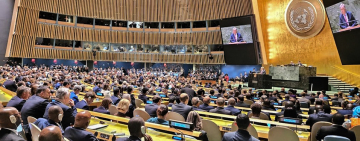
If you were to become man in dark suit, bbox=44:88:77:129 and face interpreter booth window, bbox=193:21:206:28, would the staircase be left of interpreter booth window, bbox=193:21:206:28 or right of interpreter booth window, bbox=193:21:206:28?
right

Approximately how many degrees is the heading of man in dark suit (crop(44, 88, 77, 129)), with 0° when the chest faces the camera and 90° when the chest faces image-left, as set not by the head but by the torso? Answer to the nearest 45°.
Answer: approximately 225°

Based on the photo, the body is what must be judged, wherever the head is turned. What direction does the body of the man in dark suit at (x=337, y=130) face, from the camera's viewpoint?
away from the camera

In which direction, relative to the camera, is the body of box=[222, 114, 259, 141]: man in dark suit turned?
away from the camera

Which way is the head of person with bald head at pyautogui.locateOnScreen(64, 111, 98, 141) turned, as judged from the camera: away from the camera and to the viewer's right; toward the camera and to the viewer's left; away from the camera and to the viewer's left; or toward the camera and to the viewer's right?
away from the camera and to the viewer's right

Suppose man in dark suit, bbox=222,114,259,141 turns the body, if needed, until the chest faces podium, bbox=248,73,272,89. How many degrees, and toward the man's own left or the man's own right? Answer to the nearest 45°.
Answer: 0° — they already face it

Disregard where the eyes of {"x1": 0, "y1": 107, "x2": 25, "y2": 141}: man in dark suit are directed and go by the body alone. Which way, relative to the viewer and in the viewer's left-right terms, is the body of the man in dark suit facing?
facing away from the viewer and to the right of the viewer

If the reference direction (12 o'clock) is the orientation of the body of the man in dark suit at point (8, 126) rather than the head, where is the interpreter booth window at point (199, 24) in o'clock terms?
The interpreter booth window is roughly at 12 o'clock from the man in dark suit.

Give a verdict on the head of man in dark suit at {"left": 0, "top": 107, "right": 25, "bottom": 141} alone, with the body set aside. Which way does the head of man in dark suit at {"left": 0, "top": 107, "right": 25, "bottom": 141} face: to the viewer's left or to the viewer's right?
to the viewer's right

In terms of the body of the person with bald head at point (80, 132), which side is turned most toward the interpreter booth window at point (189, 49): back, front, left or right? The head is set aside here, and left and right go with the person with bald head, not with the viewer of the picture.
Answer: front

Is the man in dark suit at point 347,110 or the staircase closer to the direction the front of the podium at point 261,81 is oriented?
the man in dark suit

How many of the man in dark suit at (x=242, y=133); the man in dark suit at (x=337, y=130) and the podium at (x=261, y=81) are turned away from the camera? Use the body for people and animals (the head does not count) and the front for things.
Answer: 2

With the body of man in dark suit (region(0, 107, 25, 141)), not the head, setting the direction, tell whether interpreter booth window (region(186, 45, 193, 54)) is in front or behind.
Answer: in front

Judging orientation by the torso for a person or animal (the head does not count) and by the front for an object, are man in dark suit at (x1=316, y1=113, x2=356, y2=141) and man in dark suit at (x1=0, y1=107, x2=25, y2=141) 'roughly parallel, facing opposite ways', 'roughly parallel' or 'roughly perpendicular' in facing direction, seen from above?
roughly parallel
